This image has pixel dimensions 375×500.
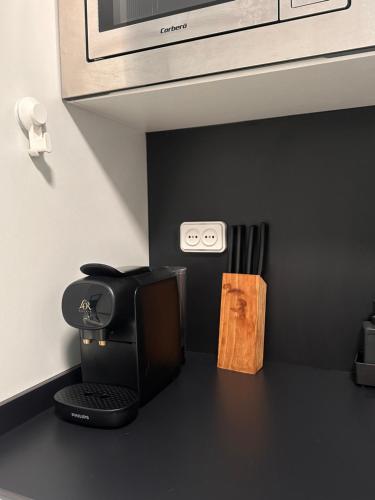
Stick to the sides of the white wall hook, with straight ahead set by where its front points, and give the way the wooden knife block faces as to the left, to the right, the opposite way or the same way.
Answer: to the right

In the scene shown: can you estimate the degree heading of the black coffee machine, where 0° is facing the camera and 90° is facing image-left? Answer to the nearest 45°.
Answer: approximately 45°

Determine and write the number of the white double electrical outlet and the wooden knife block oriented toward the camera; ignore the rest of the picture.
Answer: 2

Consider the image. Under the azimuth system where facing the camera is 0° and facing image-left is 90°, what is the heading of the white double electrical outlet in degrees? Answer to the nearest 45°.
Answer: approximately 0°

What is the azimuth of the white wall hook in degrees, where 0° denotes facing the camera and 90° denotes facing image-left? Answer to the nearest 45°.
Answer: approximately 315°
